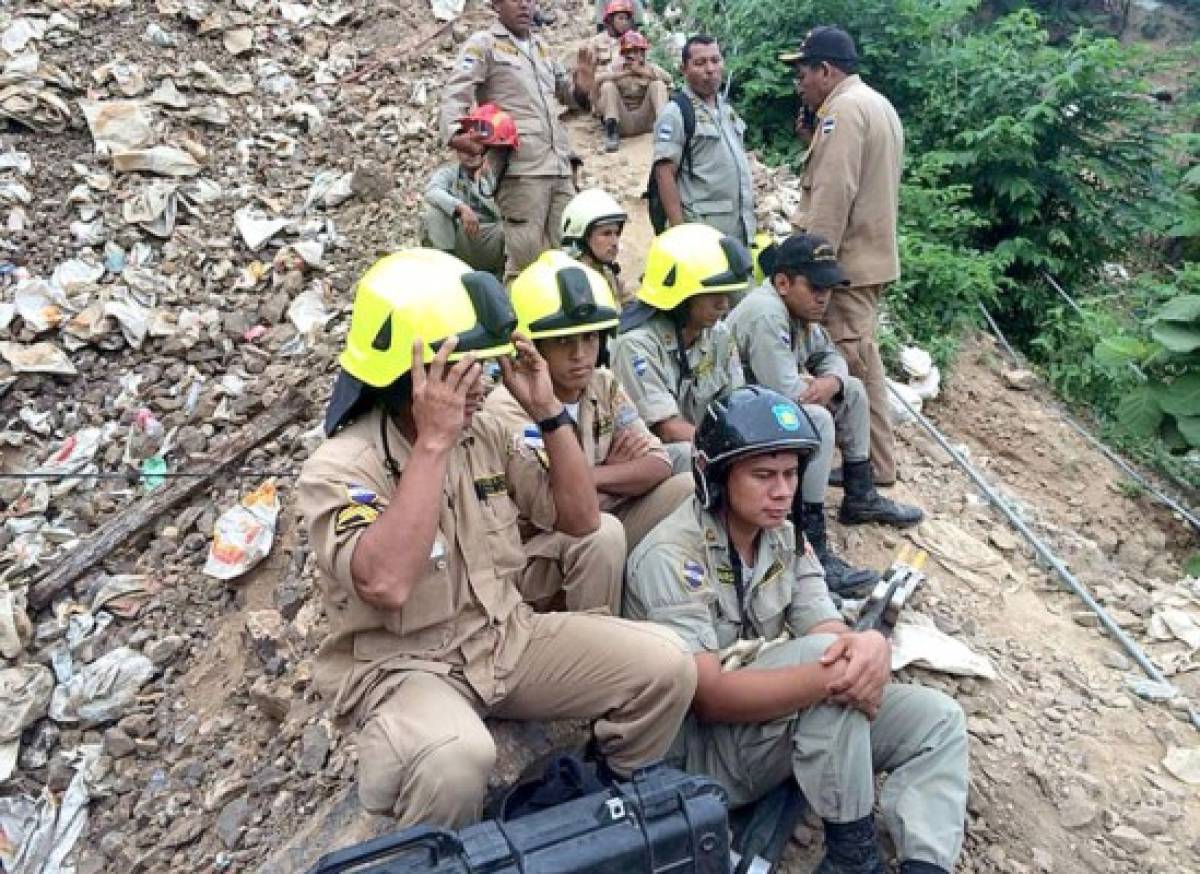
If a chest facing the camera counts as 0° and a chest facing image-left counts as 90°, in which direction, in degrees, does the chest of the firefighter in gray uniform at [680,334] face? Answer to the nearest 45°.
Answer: approximately 315°

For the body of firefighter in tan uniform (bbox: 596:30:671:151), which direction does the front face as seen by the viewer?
toward the camera

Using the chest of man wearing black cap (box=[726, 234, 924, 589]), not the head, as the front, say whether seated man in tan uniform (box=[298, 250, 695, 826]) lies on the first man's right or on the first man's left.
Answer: on the first man's right

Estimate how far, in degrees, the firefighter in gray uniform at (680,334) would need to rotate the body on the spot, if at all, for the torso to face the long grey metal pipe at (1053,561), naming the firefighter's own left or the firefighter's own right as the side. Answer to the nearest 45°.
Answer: approximately 45° to the firefighter's own left

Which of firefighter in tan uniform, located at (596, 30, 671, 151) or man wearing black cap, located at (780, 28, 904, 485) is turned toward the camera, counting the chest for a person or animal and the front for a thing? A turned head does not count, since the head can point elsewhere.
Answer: the firefighter in tan uniform

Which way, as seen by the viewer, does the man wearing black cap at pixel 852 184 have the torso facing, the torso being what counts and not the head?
to the viewer's left

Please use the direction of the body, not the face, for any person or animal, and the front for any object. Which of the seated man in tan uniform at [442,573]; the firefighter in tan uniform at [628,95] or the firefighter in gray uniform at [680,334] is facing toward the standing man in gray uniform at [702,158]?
the firefighter in tan uniform at [628,95]

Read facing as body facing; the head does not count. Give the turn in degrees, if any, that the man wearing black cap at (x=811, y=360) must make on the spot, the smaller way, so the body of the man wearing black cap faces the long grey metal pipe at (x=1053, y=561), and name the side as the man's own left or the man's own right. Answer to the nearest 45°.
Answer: approximately 45° to the man's own left

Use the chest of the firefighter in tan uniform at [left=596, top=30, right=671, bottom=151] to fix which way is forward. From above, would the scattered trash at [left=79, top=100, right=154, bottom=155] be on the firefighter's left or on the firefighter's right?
on the firefighter's right

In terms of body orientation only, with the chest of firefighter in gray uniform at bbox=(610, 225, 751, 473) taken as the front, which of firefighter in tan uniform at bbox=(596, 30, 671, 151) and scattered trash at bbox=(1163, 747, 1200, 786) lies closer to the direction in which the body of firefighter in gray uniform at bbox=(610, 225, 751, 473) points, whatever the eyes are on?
the scattered trash

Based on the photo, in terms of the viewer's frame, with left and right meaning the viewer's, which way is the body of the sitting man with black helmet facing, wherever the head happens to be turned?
facing the viewer and to the right of the viewer
